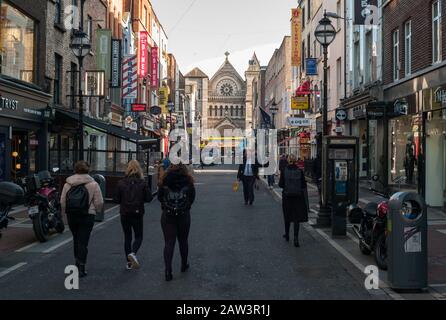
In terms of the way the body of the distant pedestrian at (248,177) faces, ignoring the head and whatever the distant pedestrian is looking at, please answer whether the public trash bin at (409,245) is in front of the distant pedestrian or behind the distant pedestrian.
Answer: in front

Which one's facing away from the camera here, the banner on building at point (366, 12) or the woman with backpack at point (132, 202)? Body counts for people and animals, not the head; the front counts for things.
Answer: the woman with backpack

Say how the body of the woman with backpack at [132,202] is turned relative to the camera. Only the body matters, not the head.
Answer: away from the camera

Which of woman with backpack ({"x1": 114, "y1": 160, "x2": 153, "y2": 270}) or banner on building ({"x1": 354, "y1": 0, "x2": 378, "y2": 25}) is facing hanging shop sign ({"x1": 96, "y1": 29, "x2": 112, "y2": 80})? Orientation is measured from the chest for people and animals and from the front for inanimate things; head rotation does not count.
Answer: the woman with backpack

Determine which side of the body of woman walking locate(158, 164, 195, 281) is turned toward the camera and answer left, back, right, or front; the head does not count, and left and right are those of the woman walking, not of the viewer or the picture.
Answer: back

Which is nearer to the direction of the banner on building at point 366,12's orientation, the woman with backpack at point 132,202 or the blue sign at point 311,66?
the woman with backpack

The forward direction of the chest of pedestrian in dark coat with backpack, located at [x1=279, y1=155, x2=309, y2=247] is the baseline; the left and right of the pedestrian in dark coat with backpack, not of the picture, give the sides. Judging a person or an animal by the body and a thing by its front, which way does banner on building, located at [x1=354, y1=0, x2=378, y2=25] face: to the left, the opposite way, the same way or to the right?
the opposite way

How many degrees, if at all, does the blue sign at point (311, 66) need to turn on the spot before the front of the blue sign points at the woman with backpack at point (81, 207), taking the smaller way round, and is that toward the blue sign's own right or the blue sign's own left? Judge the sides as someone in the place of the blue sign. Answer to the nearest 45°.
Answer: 0° — it already faces them

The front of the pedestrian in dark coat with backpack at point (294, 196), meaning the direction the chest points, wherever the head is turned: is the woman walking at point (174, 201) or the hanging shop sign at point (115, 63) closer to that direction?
the hanging shop sign

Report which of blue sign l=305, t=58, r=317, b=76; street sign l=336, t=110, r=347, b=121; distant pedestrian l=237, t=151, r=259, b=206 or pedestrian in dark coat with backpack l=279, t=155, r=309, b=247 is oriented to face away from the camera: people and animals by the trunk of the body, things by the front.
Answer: pedestrian in dark coat with backpack l=279, t=155, r=309, b=247

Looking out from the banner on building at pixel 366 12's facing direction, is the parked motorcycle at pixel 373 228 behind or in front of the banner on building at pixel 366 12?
in front

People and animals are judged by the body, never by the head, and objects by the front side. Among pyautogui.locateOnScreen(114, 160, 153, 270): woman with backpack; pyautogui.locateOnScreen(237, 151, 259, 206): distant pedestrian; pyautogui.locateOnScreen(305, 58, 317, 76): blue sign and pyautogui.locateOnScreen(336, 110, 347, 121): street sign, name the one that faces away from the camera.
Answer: the woman with backpack

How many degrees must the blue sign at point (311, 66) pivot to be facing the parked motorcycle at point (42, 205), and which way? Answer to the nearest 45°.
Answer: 0° — it already faces it
